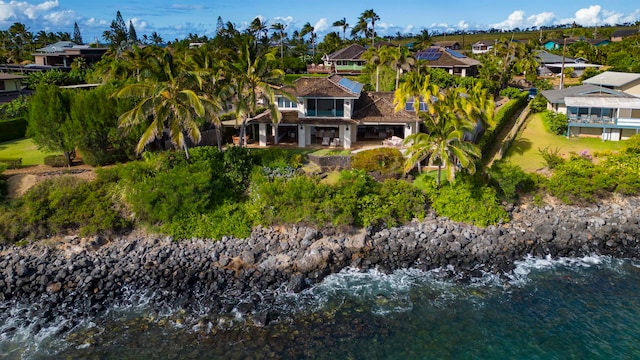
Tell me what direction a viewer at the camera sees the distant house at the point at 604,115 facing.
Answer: facing the viewer

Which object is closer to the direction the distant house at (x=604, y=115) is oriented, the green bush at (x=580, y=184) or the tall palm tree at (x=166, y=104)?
the green bush

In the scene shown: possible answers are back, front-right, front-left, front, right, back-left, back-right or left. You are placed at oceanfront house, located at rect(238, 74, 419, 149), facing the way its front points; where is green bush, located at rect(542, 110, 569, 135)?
left

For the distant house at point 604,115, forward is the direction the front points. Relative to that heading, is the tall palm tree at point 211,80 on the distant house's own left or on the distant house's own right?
on the distant house's own right

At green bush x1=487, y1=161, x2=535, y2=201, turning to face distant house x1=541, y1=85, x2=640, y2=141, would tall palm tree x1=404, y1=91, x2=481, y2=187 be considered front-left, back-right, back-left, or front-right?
back-left

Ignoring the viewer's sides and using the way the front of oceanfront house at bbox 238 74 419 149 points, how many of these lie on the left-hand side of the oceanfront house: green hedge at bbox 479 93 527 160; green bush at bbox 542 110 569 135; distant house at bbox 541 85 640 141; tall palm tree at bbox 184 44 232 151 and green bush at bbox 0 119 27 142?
3

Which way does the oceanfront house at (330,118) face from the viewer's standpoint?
toward the camera

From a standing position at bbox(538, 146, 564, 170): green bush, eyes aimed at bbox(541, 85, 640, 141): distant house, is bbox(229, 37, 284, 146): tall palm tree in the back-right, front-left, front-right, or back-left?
back-left

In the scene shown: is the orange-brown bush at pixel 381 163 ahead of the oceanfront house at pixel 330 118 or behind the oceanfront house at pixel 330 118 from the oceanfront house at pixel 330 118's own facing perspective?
ahead

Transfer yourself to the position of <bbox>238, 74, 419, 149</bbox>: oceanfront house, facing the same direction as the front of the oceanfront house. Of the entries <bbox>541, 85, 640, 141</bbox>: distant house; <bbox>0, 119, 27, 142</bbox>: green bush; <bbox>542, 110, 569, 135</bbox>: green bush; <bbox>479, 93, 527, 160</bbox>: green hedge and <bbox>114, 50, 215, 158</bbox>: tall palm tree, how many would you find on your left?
3

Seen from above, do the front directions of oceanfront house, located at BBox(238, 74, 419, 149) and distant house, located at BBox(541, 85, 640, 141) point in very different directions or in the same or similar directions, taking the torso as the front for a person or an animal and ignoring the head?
same or similar directions

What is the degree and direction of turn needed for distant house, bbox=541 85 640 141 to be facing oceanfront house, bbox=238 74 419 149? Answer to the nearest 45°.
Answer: approximately 45° to its right

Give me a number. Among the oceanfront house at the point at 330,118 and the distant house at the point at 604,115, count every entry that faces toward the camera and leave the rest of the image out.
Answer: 2

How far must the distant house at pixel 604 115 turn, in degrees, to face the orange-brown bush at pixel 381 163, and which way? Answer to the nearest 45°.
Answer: approximately 45° to its right

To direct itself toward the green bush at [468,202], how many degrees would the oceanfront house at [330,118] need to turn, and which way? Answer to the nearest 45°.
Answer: approximately 45° to its left

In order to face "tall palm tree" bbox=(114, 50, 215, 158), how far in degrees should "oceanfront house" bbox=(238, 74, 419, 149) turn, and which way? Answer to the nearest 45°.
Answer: approximately 45° to its right

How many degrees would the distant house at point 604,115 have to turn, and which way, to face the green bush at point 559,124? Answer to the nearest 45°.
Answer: approximately 90° to its right

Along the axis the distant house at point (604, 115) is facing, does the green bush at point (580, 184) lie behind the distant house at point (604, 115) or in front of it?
in front

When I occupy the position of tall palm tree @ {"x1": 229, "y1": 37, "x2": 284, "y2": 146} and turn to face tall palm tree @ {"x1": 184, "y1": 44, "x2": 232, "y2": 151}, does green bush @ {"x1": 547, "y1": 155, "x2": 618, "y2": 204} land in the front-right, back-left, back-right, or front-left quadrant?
back-left
